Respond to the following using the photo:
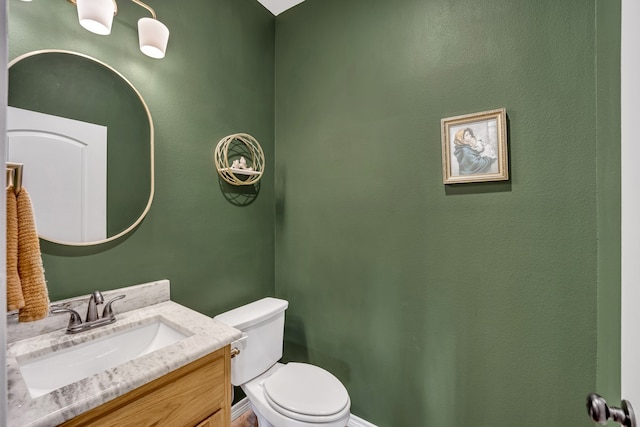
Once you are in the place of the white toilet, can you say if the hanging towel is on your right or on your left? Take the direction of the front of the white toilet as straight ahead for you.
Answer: on your right

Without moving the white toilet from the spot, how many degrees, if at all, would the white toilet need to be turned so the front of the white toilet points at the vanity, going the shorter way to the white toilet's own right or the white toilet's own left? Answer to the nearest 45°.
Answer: approximately 90° to the white toilet's own right

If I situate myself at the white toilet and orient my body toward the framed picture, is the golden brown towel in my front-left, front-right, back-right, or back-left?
back-right

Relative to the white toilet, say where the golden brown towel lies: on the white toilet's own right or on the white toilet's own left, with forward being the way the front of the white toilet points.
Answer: on the white toilet's own right

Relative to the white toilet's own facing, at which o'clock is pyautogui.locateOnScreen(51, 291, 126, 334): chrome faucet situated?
The chrome faucet is roughly at 4 o'clock from the white toilet.

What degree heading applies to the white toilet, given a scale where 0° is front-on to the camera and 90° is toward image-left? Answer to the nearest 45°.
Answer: approximately 315°
